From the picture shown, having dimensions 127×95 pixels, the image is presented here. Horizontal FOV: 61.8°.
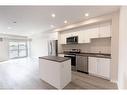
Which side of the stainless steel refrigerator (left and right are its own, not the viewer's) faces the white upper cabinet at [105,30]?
left

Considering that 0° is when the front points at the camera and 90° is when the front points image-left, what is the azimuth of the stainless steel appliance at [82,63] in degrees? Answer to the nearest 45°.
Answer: approximately 45°

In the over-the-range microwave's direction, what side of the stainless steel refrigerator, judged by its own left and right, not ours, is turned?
left

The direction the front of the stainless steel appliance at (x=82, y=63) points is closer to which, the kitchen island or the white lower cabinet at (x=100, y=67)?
the kitchen island

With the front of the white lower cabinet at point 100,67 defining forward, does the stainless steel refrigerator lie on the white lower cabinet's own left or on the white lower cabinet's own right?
on the white lower cabinet's own right

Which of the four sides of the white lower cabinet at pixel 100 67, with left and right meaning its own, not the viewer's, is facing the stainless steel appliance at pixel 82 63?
right

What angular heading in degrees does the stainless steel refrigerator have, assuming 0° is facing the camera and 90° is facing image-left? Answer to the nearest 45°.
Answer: approximately 45°

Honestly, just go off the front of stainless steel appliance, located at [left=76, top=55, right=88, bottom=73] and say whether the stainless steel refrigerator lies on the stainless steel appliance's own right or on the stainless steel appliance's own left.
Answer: on the stainless steel appliance's own right
